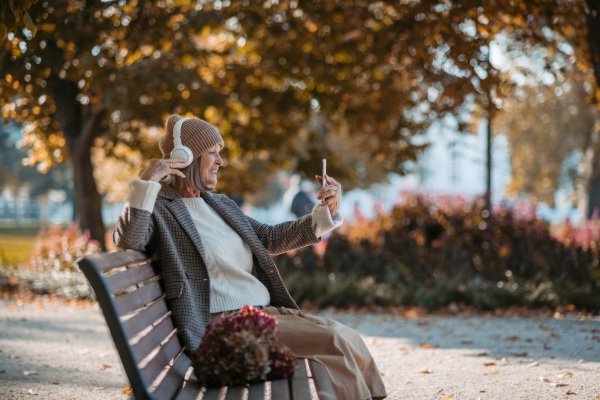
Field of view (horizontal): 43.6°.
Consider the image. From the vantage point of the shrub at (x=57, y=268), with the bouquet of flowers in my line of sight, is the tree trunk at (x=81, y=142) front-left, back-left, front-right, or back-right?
back-left

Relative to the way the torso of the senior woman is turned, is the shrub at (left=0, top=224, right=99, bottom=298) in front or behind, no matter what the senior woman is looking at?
behind

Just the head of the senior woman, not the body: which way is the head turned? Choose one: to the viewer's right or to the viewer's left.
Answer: to the viewer's right

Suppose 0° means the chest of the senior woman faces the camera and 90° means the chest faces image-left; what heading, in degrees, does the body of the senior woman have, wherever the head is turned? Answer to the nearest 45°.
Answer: approximately 315°
